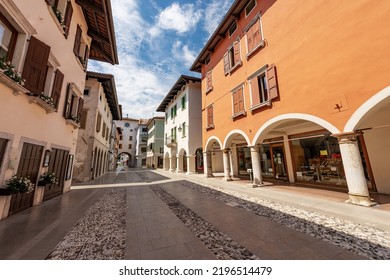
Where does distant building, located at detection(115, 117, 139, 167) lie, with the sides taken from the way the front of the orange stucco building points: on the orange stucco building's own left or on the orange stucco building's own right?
on the orange stucco building's own right

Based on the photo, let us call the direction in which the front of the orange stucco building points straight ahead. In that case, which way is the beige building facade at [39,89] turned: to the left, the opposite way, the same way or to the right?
the opposite way

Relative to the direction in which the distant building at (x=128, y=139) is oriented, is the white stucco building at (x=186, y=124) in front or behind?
in front

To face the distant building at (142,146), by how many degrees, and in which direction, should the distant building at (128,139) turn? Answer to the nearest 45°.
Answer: approximately 45° to its left

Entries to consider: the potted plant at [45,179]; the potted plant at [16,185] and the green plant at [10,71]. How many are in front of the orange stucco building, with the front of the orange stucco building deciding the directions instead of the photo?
3

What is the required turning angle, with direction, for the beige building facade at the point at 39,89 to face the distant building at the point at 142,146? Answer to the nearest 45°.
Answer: approximately 90° to its left

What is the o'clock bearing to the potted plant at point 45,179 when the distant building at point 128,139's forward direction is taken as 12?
The potted plant is roughly at 12 o'clock from the distant building.

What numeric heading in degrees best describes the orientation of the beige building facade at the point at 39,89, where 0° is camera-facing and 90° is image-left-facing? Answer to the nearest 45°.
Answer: approximately 315°

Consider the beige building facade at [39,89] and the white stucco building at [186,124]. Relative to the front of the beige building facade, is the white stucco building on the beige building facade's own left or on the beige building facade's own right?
on the beige building facade's own left

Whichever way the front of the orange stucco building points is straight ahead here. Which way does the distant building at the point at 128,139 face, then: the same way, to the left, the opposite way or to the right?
to the left
